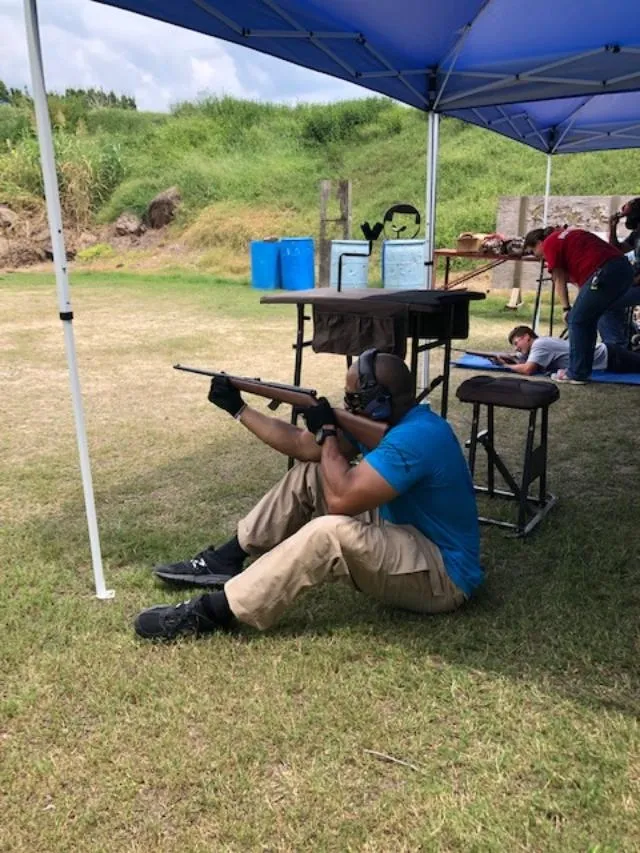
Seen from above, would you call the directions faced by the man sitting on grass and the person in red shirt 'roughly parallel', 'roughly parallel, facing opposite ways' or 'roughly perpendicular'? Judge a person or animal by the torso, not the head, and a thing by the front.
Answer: roughly parallel

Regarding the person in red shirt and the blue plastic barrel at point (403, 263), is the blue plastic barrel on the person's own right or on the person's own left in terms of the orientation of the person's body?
on the person's own right

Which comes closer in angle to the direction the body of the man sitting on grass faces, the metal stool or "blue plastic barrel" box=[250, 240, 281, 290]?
the blue plastic barrel

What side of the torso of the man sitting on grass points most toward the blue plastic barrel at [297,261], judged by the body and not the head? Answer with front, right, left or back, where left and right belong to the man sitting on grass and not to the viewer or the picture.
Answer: right

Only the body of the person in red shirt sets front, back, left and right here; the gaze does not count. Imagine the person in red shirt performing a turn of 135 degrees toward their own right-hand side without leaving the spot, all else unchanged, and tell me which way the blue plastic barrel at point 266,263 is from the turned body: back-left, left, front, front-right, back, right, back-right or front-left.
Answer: left

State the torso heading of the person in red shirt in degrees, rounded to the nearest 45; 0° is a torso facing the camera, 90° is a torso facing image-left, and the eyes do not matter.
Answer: approximately 90°

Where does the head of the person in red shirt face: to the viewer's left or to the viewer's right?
to the viewer's left

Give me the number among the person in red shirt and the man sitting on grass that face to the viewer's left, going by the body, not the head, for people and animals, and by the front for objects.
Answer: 2

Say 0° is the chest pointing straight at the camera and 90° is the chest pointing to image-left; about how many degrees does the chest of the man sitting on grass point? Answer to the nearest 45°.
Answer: approximately 90°

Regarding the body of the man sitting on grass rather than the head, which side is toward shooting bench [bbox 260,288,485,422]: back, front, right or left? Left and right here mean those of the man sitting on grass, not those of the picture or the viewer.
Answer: right
